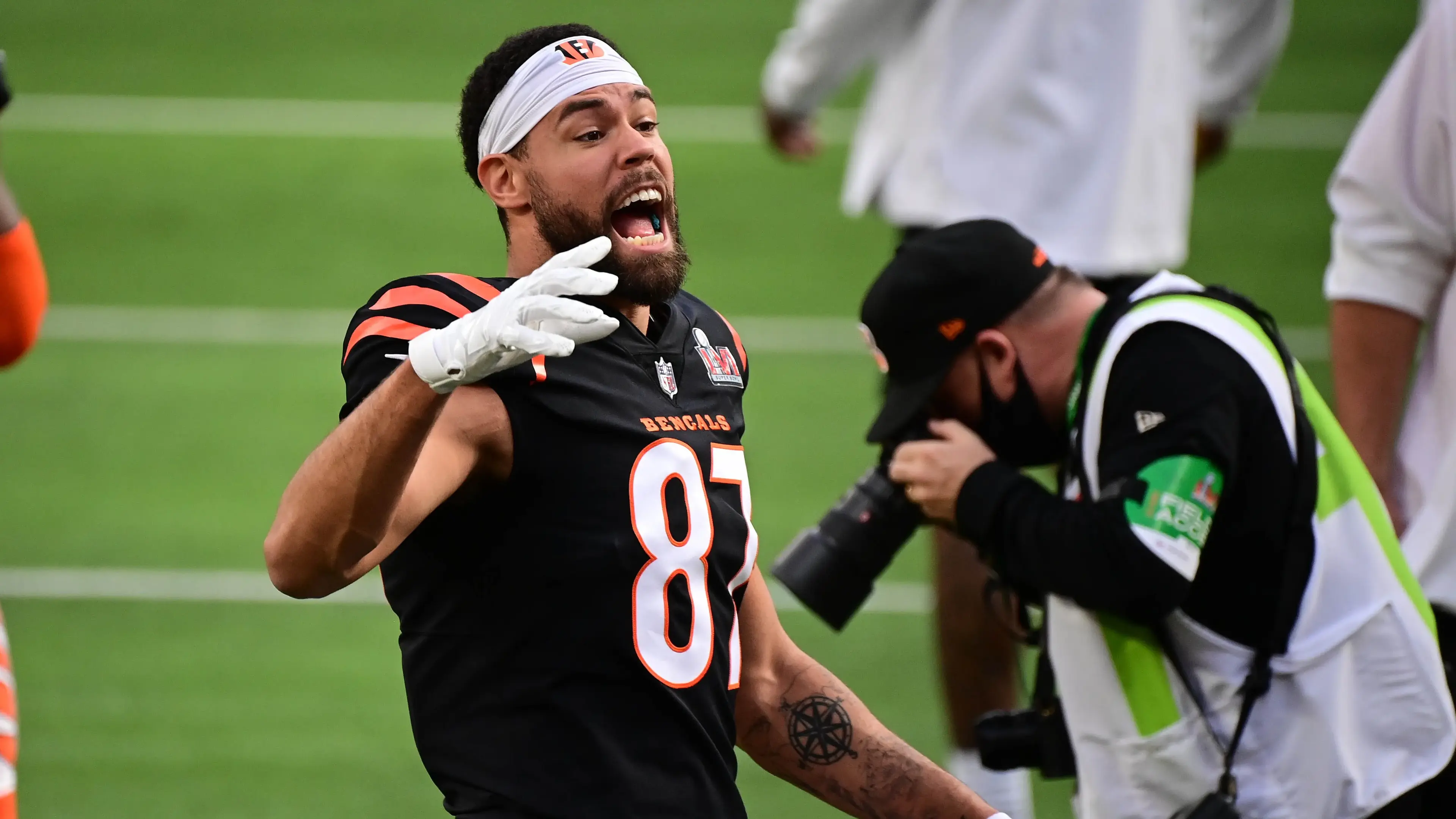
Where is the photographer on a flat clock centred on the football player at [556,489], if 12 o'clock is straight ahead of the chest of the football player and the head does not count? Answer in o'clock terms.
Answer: The photographer is roughly at 10 o'clock from the football player.

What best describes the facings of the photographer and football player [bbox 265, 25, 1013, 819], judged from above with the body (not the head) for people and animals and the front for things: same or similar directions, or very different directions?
very different directions

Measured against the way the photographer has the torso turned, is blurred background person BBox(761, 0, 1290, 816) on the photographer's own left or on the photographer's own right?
on the photographer's own right

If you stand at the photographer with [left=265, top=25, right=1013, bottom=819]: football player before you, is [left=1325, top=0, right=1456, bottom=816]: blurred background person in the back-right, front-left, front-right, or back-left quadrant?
back-right

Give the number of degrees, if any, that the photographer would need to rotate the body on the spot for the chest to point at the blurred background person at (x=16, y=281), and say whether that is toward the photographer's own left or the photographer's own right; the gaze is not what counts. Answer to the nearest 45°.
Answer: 0° — they already face them

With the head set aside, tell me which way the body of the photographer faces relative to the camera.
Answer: to the viewer's left

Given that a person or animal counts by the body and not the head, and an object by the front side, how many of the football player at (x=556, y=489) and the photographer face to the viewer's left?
1

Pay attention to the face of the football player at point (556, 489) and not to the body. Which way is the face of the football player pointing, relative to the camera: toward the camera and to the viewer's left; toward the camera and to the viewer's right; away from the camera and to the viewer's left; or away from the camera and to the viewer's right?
toward the camera and to the viewer's right

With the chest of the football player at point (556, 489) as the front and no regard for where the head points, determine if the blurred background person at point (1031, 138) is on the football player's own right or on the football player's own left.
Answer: on the football player's own left

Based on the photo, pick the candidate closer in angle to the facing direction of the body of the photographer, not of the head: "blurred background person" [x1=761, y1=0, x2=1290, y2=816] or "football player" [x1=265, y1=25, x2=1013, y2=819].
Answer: the football player
